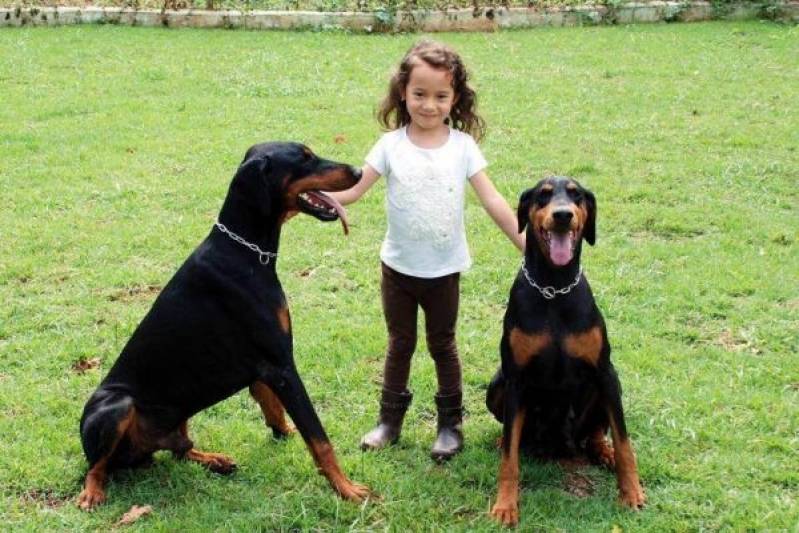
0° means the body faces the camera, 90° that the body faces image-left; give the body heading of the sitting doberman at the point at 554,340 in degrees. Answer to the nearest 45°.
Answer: approximately 0°

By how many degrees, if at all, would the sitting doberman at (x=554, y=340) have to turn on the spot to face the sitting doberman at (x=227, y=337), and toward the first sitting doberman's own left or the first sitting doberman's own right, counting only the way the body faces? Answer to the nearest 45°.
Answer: approximately 90° to the first sitting doberman's own right

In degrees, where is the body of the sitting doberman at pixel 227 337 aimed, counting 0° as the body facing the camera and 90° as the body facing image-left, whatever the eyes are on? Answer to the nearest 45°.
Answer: approximately 270°

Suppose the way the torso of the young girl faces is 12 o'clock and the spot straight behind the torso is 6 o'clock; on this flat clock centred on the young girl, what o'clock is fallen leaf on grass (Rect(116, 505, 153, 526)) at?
The fallen leaf on grass is roughly at 2 o'clock from the young girl.

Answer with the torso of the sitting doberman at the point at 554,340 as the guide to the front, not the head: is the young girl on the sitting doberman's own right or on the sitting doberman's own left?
on the sitting doberman's own right

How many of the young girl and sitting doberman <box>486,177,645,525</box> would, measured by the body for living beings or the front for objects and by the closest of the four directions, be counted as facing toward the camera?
2

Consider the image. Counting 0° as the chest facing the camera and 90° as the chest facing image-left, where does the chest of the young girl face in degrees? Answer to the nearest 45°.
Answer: approximately 0°
